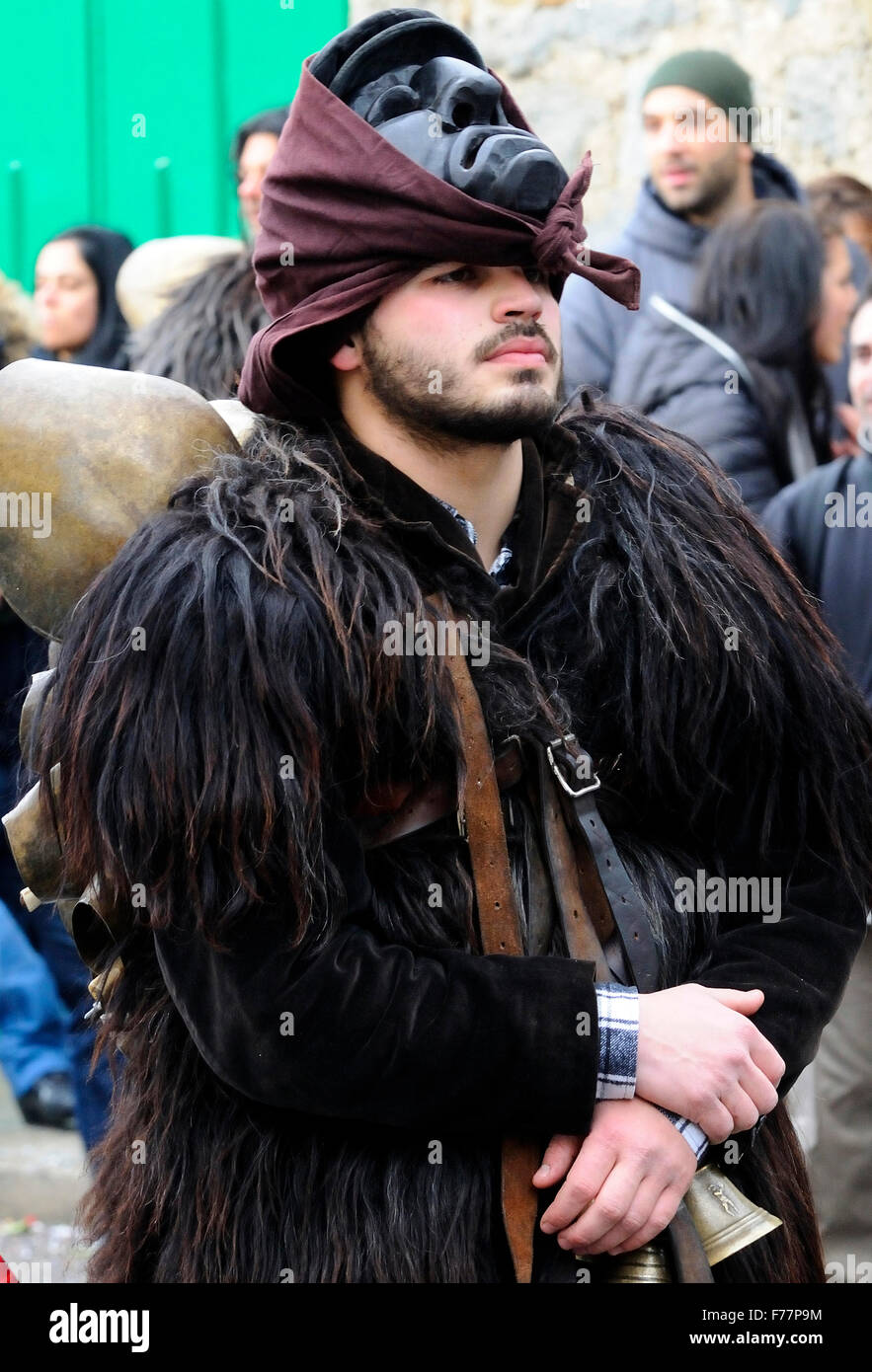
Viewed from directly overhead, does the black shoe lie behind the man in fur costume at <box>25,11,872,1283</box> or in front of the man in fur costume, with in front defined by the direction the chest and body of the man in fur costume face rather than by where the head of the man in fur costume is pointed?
behind

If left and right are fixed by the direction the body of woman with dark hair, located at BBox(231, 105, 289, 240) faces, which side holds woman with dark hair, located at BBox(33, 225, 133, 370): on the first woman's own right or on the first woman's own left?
on the first woman's own right

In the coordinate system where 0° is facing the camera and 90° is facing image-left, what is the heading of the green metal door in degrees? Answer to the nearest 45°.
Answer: approximately 0°

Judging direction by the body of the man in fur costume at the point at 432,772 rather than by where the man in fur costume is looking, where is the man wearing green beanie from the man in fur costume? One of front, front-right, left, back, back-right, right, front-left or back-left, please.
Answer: back-left

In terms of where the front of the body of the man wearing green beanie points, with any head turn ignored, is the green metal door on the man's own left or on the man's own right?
on the man's own right

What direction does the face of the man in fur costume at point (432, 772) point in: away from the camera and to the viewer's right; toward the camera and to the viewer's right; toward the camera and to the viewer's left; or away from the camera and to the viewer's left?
toward the camera and to the viewer's right

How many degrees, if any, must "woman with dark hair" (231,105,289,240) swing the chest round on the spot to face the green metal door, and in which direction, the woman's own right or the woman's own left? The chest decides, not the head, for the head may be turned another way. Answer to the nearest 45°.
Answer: approximately 135° to the woman's own right
